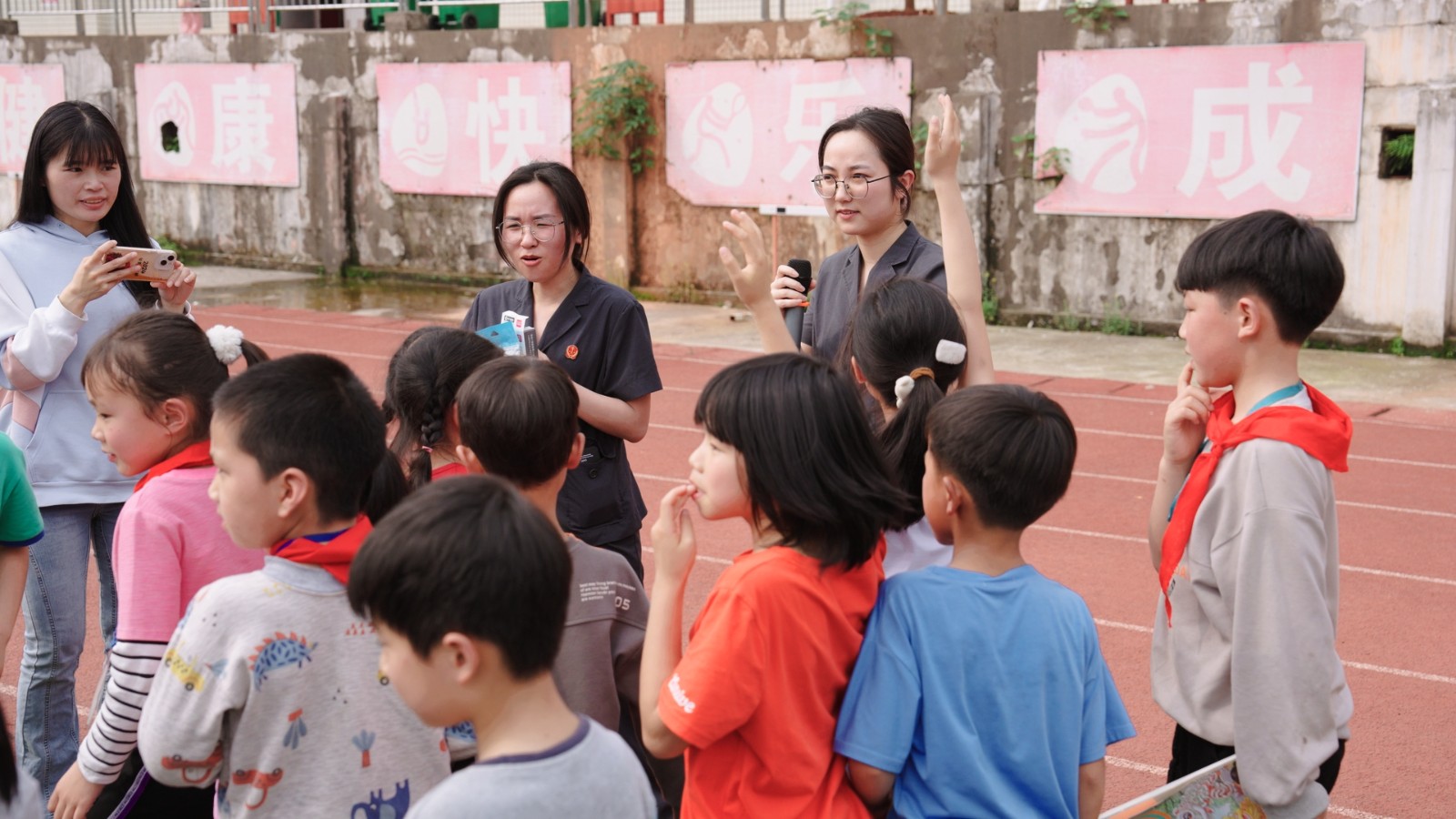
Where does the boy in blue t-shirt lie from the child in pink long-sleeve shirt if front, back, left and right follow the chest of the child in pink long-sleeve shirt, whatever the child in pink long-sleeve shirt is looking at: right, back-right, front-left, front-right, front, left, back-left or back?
back-left

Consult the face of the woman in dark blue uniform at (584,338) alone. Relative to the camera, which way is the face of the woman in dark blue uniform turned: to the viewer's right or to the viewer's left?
to the viewer's left

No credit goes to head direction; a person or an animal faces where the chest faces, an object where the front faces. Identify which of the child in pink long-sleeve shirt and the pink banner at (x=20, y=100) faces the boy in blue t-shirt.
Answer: the pink banner

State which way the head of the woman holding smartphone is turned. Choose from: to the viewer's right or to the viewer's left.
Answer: to the viewer's right

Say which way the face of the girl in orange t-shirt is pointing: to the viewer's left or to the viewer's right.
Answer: to the viewer's left

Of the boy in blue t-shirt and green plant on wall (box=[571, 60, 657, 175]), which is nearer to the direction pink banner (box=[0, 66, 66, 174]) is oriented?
the boy in blue t-shirt

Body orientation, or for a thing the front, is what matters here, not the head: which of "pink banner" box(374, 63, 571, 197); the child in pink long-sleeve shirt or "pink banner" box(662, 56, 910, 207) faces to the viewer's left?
the child in pink long-sleeve shirt

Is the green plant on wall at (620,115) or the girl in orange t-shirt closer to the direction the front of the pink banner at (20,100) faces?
the girl in orange t-shirt
